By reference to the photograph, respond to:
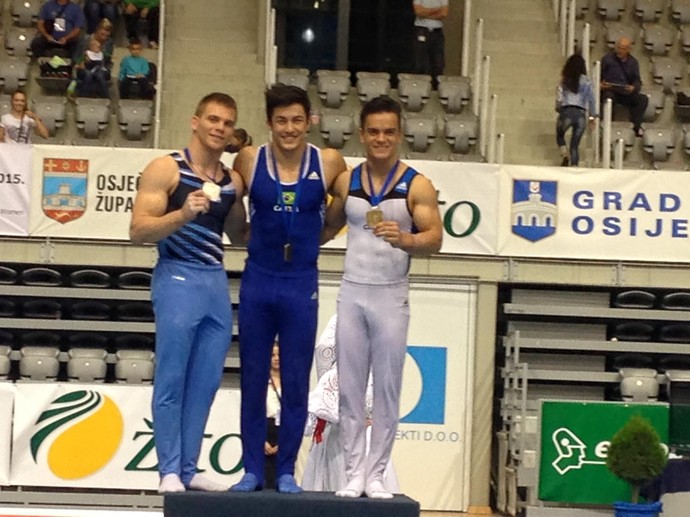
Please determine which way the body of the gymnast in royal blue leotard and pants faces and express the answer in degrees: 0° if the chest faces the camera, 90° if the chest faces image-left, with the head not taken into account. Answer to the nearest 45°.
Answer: approximately 0°

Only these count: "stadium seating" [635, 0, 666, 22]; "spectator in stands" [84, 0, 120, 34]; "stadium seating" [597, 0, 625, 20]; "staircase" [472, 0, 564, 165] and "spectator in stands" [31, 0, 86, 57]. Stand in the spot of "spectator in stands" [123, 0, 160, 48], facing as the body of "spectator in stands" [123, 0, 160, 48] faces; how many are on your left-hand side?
3

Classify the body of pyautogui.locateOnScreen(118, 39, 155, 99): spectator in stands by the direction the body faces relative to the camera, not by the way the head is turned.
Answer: toward the camera

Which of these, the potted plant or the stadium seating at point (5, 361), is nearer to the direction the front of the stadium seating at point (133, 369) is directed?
the potted plant

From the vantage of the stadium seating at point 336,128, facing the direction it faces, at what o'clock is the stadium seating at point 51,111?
the stadium seating at point 51,111 is roughly at 3 o'clock from the stadium seating at point 336,128.

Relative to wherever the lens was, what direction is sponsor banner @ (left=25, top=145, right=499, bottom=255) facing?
facing the viewer

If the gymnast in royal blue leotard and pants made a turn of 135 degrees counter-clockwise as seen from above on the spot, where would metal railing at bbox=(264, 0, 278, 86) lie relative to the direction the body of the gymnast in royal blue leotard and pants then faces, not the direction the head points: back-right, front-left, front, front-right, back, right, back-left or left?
front-left

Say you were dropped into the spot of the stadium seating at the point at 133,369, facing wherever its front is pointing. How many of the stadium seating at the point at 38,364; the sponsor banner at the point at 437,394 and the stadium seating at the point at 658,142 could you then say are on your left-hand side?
2

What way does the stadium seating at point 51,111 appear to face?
toward the camera
